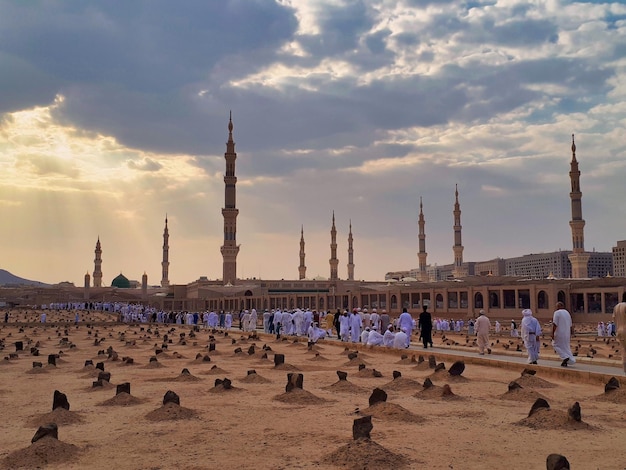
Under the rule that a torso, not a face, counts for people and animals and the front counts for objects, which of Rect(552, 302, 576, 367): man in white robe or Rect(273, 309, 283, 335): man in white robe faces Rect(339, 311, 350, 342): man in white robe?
Rect(552, 302, 576, 367): man in white robe

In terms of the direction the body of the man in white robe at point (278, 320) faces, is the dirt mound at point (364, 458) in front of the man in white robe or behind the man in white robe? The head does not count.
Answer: behind

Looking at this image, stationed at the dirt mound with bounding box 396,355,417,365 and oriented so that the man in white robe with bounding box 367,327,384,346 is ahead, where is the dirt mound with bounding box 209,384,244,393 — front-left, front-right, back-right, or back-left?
back-left

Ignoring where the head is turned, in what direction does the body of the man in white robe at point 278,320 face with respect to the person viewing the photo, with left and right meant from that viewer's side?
facing away from the viewer

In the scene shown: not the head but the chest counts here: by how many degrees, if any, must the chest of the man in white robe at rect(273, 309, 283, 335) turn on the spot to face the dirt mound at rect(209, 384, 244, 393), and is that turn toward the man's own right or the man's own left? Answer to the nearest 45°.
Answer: approximately 180°
